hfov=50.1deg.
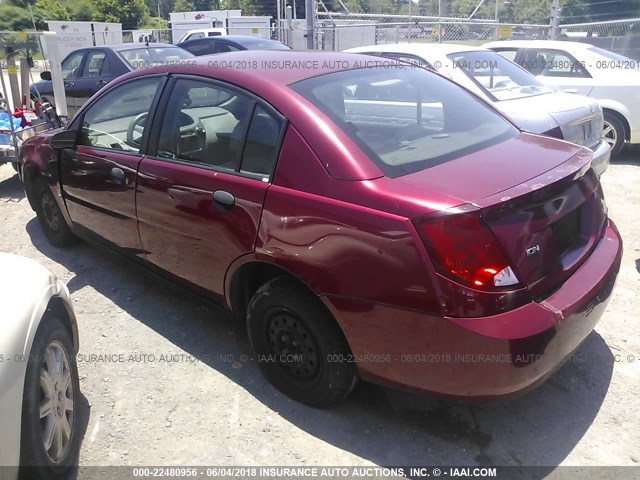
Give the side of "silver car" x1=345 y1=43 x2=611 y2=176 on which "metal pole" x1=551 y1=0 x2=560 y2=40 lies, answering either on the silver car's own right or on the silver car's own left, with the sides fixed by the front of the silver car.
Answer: on the silver car's own right

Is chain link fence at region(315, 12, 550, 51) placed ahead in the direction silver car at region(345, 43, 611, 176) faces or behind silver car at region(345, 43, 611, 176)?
ahead

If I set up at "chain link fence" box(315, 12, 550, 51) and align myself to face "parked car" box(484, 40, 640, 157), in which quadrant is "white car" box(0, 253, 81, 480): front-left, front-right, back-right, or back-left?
front-right

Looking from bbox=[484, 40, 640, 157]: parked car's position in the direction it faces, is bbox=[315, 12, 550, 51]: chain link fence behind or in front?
in front

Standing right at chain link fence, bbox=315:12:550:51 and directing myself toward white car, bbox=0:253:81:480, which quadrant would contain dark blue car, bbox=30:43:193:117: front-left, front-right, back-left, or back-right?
front-right

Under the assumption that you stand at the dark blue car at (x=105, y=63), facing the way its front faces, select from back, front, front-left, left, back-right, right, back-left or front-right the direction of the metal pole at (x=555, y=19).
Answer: back-right

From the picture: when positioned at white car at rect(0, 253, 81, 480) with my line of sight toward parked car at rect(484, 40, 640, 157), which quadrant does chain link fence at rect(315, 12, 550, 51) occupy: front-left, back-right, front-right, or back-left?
front-left

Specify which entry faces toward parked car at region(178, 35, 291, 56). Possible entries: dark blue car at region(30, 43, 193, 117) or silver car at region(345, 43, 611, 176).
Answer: the silver car

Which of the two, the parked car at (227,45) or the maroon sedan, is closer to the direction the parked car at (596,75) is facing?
the parked car

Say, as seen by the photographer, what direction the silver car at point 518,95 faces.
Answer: facing away from the viewer and to the left of the viewer
